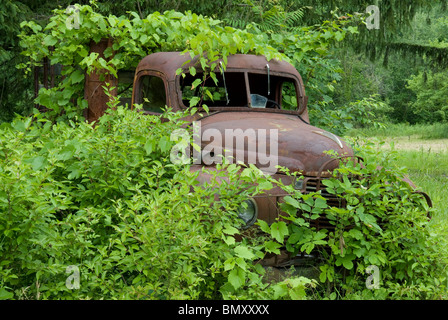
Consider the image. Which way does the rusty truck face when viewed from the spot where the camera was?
facing the viewer and to the right of the viewer

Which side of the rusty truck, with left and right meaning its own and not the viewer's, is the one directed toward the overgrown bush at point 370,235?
front
